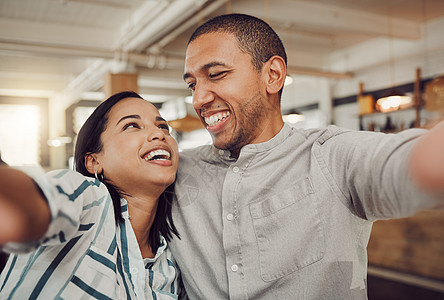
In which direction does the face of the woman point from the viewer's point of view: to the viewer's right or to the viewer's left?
to the viewer's right

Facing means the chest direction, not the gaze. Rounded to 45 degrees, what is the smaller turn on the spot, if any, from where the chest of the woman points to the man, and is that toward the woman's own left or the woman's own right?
approximately 45° to the woman's own left

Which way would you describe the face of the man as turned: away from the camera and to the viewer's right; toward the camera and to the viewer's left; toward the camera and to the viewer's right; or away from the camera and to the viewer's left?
toward the camera and to the viewer's left

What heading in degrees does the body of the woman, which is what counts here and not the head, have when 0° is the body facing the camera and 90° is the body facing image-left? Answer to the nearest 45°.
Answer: approximately 315°
